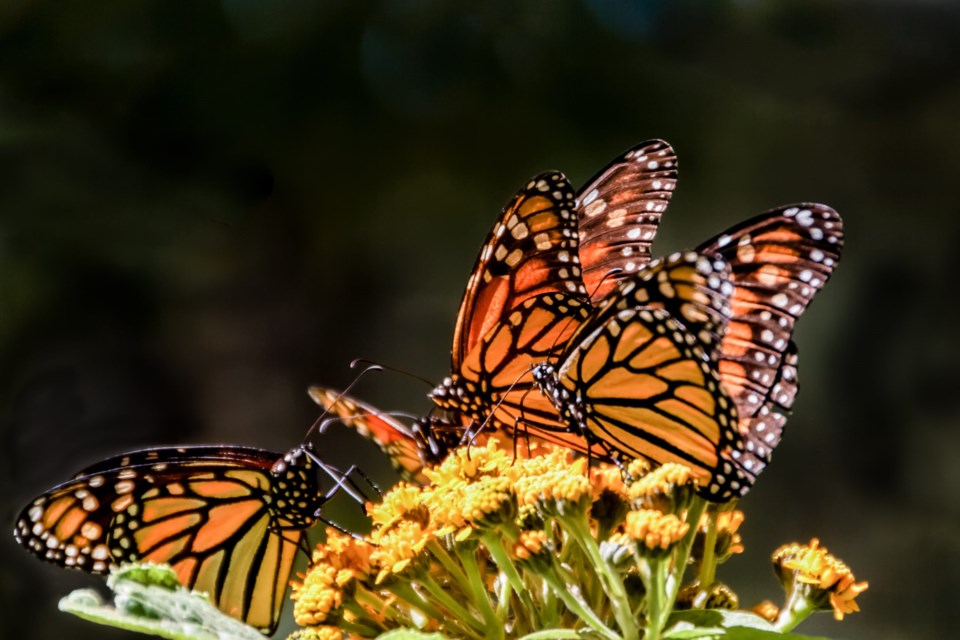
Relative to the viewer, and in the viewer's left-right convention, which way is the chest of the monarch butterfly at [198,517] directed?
facing to the right of the viewer

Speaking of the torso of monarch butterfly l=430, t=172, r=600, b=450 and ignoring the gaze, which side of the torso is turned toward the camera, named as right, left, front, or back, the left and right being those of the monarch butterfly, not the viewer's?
left

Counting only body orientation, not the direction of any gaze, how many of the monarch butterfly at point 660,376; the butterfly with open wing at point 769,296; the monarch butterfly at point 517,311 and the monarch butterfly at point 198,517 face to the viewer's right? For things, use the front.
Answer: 1

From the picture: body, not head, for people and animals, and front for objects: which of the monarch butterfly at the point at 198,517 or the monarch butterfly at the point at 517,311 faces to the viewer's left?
the monarch butterfly at the point at 517,311

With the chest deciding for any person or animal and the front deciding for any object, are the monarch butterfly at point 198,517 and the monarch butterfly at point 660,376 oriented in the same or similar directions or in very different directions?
very different directions

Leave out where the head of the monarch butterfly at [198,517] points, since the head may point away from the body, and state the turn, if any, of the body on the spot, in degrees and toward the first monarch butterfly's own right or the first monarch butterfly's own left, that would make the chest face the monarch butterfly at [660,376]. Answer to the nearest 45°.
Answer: approximately 45° to the first monarch butterfly's own right

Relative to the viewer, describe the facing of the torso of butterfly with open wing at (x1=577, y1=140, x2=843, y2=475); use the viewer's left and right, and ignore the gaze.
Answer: facing the viewer and to the left of the viewer

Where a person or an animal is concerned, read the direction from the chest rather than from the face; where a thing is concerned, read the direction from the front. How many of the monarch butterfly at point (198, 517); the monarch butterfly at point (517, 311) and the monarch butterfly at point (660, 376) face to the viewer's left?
2

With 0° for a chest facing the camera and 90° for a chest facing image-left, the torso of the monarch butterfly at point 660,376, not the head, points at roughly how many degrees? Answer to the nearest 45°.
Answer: approximately 90°
